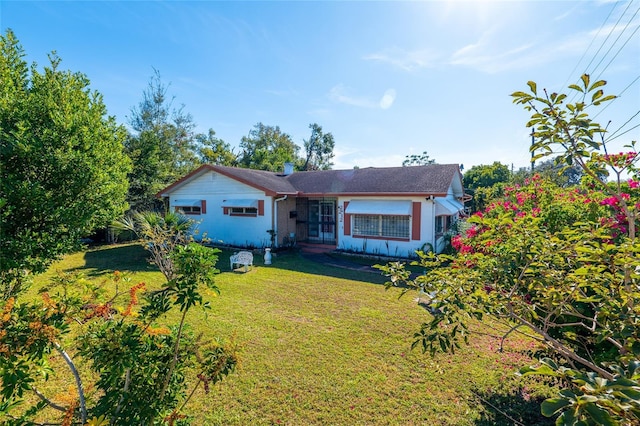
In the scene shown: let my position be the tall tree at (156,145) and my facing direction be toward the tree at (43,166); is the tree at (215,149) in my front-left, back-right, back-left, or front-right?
back-left

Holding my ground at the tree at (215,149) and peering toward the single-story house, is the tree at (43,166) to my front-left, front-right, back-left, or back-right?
front-right

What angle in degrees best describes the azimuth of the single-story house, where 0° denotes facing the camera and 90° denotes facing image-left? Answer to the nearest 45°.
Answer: approximately 0°

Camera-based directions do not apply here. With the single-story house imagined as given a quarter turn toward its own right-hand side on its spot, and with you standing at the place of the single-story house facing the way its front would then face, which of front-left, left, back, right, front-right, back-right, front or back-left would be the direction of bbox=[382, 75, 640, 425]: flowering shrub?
left

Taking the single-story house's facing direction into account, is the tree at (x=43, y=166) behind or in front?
in front

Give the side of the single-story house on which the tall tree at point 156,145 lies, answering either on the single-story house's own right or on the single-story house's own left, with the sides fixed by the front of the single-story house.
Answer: on the single-story house's own right

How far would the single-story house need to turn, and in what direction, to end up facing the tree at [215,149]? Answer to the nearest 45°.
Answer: approximately 135° to its right
